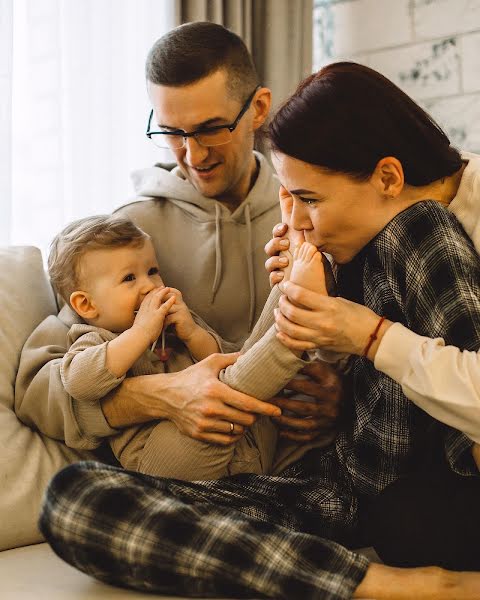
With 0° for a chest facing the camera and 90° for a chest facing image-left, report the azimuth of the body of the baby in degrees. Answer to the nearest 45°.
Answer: approximately 315°

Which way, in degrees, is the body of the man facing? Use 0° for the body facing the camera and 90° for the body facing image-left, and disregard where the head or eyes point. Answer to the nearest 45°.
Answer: approximately 0°

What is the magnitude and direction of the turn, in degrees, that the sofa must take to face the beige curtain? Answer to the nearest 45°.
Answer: approximately 180°

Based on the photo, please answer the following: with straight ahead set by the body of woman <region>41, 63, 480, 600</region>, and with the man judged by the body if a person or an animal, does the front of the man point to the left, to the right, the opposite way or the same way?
to the left

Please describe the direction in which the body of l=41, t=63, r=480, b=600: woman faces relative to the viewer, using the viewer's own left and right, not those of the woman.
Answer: facing to the left of the viewer

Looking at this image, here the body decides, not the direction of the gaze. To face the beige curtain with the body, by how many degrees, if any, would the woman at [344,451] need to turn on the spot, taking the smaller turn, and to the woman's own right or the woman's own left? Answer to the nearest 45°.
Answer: approximately 90° to the woman's own right

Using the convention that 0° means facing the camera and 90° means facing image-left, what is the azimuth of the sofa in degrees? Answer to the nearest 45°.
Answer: approximately 0°
